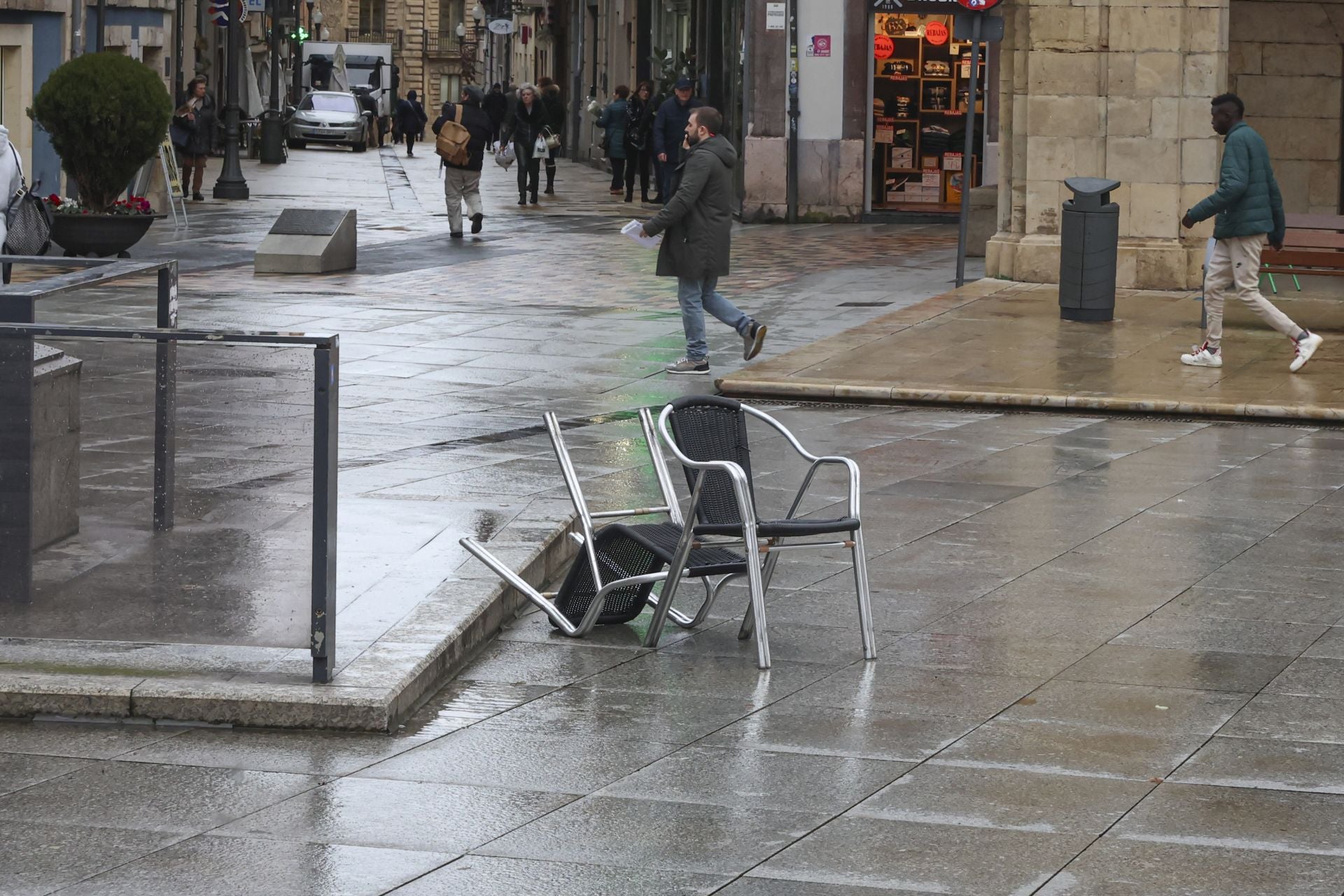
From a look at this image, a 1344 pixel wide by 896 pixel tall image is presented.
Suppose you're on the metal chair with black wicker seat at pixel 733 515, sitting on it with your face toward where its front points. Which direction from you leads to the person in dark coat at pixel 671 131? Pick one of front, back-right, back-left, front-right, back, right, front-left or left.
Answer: back-left

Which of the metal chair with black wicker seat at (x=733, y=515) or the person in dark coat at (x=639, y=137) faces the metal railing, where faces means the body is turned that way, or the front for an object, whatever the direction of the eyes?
the person in dark coat

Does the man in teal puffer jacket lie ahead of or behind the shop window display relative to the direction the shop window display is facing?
ahead

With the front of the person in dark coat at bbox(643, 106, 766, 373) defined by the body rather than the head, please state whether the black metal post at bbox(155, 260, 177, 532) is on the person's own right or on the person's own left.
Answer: on the person's own left

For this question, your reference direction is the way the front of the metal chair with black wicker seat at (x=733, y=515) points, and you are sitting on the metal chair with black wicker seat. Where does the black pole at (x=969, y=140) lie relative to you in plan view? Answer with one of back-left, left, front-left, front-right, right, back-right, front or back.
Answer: back-left

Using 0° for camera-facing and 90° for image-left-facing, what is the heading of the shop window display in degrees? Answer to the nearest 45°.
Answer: approximately 0°

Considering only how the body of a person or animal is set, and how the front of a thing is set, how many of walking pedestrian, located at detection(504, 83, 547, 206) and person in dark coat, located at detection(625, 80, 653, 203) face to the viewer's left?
0

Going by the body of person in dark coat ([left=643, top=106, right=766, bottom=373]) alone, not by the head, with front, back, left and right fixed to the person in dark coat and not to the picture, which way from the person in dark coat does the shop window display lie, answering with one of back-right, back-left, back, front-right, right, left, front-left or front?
right

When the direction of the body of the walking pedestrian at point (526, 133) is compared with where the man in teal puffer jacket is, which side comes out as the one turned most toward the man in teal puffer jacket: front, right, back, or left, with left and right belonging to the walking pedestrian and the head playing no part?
front

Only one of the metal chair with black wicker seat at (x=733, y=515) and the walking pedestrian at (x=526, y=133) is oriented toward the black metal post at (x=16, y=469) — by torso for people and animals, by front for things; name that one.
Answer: the walking pedestrian

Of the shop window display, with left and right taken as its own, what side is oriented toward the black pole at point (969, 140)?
front

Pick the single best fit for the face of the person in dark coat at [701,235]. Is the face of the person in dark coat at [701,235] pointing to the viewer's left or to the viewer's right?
to the viewer's left
